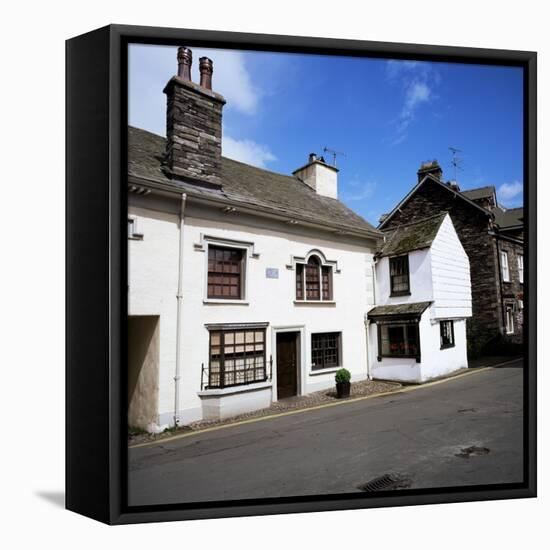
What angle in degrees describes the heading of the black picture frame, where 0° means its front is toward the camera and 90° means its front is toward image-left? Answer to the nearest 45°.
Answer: approximately 315°
